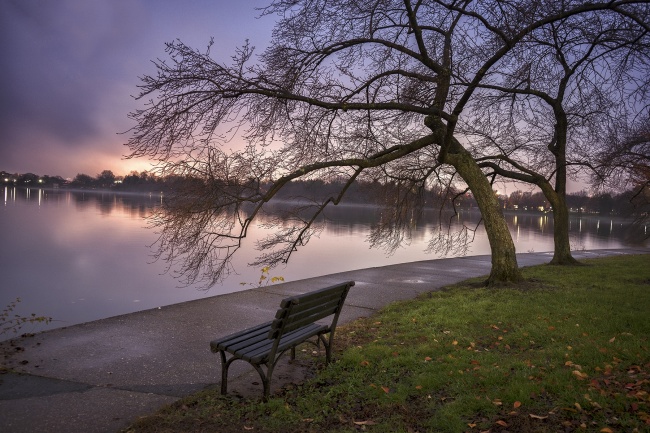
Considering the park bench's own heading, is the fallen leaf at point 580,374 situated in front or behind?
behind
